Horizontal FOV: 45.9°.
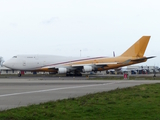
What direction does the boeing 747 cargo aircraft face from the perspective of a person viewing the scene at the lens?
facing to the left of the viewer
